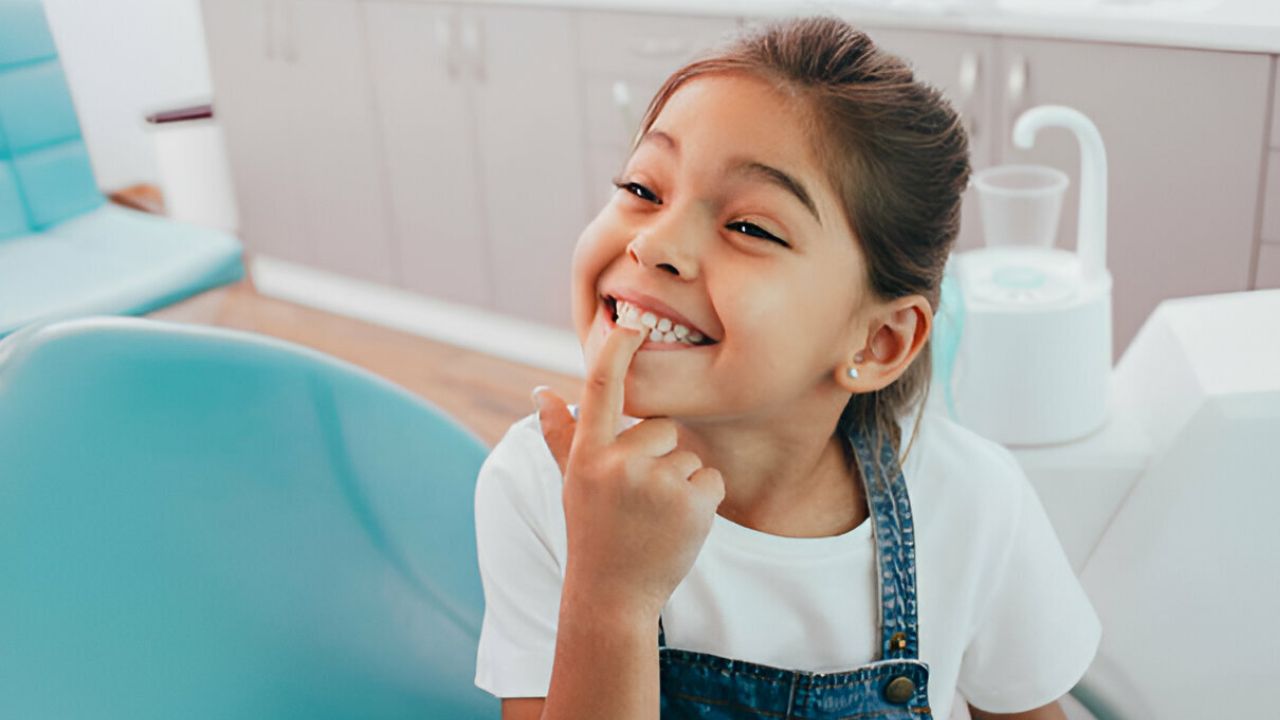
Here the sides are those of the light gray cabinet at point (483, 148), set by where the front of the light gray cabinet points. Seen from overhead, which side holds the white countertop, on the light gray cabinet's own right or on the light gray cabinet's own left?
on the light gray cabinet's own left

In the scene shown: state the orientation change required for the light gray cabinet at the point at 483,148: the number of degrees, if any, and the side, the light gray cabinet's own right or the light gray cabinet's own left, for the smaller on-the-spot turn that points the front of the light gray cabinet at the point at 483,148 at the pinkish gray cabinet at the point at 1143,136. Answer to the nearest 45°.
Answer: approximately 45° to the light gray cabinet's own left

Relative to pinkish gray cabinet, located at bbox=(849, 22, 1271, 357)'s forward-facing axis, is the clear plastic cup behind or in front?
in front

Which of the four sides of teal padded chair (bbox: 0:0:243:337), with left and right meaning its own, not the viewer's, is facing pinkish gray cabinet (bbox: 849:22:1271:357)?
front

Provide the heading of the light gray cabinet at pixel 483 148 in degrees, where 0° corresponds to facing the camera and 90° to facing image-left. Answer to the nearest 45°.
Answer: approximately 0°

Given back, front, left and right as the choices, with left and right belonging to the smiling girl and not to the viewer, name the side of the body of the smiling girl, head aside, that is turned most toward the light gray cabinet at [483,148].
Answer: back

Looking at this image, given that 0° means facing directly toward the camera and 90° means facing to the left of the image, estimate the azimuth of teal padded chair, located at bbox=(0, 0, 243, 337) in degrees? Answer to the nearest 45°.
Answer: approximately 315°
